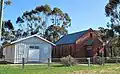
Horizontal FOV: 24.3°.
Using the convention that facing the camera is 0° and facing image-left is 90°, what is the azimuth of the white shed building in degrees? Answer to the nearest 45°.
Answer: approximately 0°
